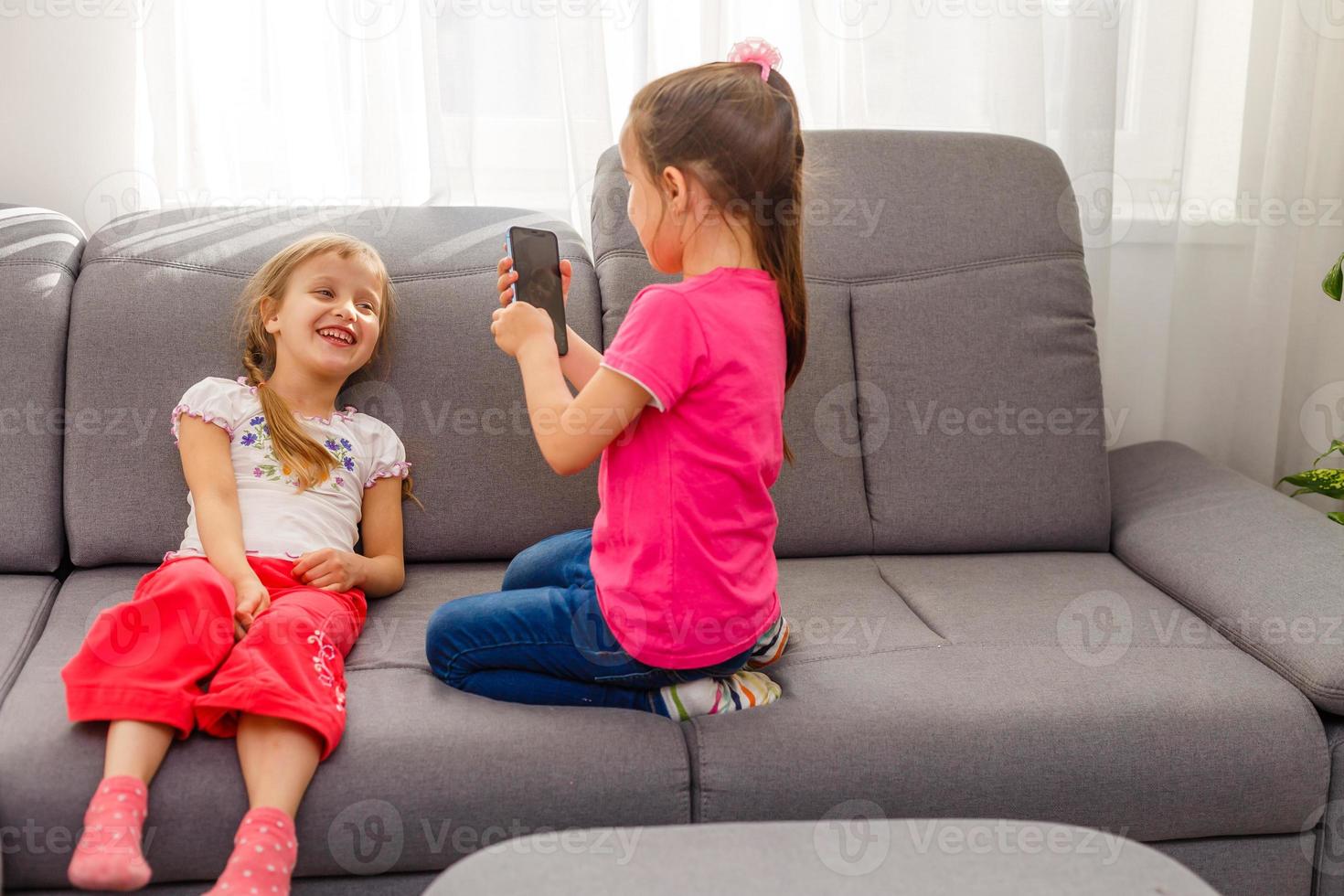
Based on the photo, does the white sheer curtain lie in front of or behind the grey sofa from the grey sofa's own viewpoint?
behind

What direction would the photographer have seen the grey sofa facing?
facing the viewer

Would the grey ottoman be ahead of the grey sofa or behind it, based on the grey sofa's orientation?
ahead

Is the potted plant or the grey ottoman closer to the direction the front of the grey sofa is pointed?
the grey ottoman

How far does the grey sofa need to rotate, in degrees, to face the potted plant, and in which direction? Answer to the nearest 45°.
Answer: approximately 135° to its left
